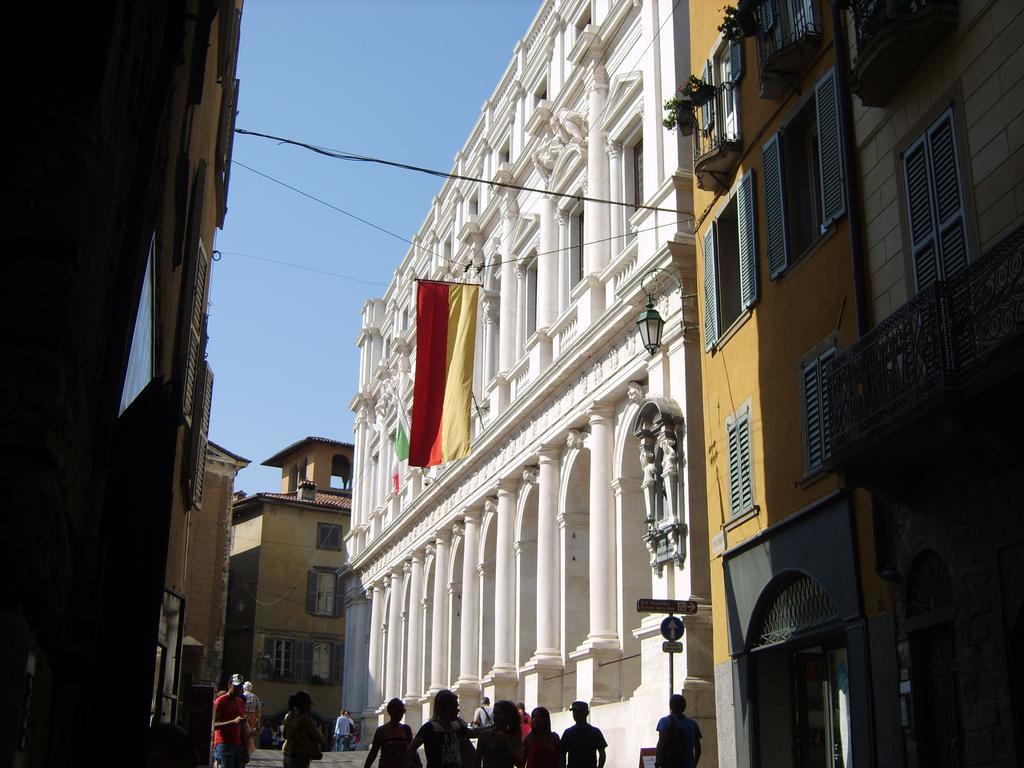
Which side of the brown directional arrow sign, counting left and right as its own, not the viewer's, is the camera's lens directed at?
front

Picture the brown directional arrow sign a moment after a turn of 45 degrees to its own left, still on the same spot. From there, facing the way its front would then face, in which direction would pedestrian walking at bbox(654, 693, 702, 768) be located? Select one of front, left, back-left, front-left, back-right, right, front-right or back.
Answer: front-right

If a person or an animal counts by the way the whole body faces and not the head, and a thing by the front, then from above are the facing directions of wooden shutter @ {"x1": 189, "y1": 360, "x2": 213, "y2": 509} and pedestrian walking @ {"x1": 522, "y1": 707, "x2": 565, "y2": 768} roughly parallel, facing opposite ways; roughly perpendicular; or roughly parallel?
roughly perpendicular

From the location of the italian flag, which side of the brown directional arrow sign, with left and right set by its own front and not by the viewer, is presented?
back

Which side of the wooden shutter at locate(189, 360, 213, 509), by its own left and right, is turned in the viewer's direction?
right

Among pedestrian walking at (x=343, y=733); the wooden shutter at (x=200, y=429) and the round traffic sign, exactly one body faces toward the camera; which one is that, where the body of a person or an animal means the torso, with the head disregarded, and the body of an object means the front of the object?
the round traffic sign

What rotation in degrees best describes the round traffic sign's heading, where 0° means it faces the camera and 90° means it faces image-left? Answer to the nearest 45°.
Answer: approximately 0°

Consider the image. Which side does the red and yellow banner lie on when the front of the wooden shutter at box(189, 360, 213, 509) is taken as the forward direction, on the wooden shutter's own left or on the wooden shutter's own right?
on the wooden shutter's own left

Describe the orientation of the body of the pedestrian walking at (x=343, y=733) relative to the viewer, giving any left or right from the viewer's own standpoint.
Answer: facing away from the viewer

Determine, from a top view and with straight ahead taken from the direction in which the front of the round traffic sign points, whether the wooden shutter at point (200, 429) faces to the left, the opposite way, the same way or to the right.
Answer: to the left

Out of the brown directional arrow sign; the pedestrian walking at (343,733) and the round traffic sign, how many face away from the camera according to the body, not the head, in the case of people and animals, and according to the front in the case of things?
1

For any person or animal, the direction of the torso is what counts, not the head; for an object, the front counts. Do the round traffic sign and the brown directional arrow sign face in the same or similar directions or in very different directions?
same or similar directions

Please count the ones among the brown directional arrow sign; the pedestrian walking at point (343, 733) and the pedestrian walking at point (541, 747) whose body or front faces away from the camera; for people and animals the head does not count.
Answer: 1

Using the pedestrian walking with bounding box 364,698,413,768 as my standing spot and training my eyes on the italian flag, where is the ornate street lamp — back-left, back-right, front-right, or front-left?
front-right

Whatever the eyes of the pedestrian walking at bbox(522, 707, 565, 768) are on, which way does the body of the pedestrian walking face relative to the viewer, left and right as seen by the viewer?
facing the viewer

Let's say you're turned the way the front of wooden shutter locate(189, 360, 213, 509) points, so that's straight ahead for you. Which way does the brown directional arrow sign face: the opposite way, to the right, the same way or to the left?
to the right
